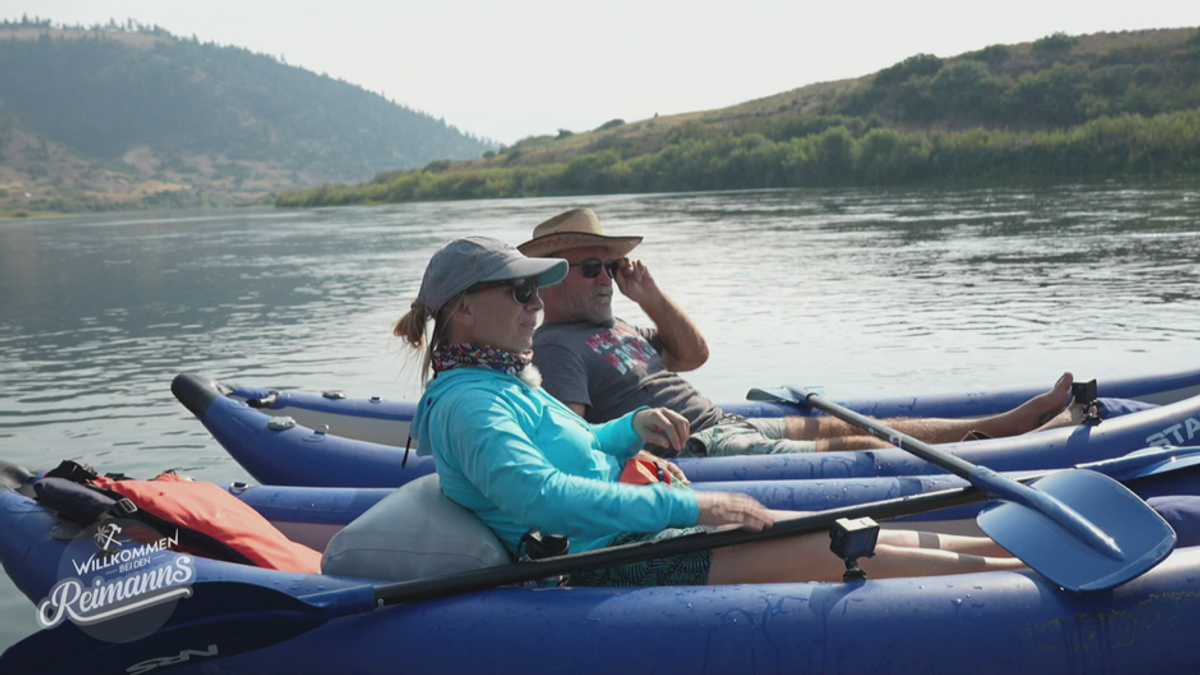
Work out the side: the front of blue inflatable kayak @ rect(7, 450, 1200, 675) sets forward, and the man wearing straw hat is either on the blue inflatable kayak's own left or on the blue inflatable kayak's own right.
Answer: on the blue inflatable kayak's own left

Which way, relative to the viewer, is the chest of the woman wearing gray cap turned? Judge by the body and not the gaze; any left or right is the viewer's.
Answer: facing to the right of the viewer

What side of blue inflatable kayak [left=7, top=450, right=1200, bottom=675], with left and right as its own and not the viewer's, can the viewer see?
right

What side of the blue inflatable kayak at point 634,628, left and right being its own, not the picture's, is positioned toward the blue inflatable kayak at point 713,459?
left

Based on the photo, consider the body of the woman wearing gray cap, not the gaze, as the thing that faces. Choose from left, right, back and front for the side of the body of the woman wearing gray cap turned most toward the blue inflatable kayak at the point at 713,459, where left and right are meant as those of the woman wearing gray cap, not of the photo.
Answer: left

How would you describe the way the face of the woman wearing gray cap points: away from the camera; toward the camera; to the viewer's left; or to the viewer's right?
to the viewer's right

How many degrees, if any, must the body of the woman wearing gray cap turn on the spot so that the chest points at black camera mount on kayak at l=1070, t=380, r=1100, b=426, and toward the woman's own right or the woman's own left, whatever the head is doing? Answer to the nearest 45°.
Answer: approximately 45° to the woman's own left
